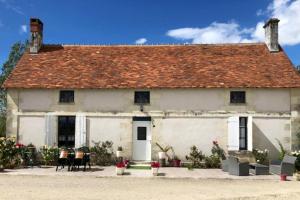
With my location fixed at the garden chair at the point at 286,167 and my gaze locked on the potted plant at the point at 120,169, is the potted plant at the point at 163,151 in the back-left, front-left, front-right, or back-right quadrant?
front-right

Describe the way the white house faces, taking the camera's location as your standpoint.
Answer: facing the viewer

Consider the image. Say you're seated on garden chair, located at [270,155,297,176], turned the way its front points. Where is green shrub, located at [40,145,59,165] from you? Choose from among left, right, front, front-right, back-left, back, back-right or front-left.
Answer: front-left
